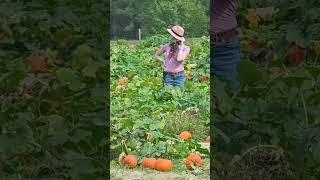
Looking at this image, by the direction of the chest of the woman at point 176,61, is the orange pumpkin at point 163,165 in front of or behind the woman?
in front

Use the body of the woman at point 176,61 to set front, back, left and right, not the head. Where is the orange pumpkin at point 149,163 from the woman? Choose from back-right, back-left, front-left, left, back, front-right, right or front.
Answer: front

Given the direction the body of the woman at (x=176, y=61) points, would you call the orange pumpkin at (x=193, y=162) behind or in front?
in front

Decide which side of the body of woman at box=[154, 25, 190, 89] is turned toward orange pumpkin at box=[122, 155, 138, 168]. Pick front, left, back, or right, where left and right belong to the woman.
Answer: front

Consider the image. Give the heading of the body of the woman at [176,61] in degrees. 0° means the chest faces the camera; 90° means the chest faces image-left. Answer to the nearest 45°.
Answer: approximately 0°
